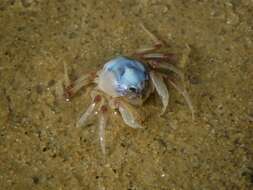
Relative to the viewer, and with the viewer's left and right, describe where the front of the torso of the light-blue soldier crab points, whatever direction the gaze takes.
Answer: facing the viewer and to the right of the viewer
